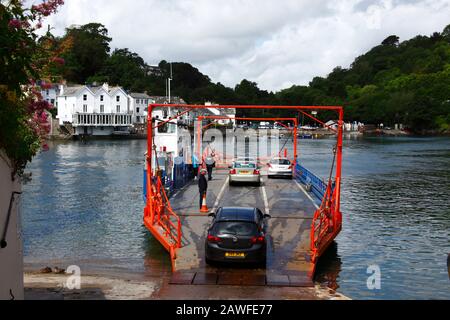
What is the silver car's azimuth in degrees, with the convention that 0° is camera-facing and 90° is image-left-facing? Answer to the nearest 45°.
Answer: approximately 180°

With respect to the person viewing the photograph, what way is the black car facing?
facing away from the viewer

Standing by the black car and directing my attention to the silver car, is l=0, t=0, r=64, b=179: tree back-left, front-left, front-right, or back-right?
back-left

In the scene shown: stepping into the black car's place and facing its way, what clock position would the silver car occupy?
The silver car is roughly at 12 o'clock from the black car.

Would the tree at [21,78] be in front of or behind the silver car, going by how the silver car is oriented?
behind

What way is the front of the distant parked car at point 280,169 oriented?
away from the camera

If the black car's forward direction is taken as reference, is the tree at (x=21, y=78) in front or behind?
behind

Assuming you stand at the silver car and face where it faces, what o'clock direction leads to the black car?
The black car is roughly at 6 o'clock from the silver car.

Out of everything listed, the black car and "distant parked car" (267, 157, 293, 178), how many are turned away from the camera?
2

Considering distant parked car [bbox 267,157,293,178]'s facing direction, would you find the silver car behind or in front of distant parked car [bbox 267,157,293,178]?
behind

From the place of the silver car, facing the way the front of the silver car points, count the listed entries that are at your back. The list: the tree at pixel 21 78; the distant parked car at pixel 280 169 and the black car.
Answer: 2

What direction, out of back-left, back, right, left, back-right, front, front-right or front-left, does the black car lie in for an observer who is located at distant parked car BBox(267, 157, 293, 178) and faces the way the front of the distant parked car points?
back

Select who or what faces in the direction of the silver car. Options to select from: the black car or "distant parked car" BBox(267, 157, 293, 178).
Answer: the black car

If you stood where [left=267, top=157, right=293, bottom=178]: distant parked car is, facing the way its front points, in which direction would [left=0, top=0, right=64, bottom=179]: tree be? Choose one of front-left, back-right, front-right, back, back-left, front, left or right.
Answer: back

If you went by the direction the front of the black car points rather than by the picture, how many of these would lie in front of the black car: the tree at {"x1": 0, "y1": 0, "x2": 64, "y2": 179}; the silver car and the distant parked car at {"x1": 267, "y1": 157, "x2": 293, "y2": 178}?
2
